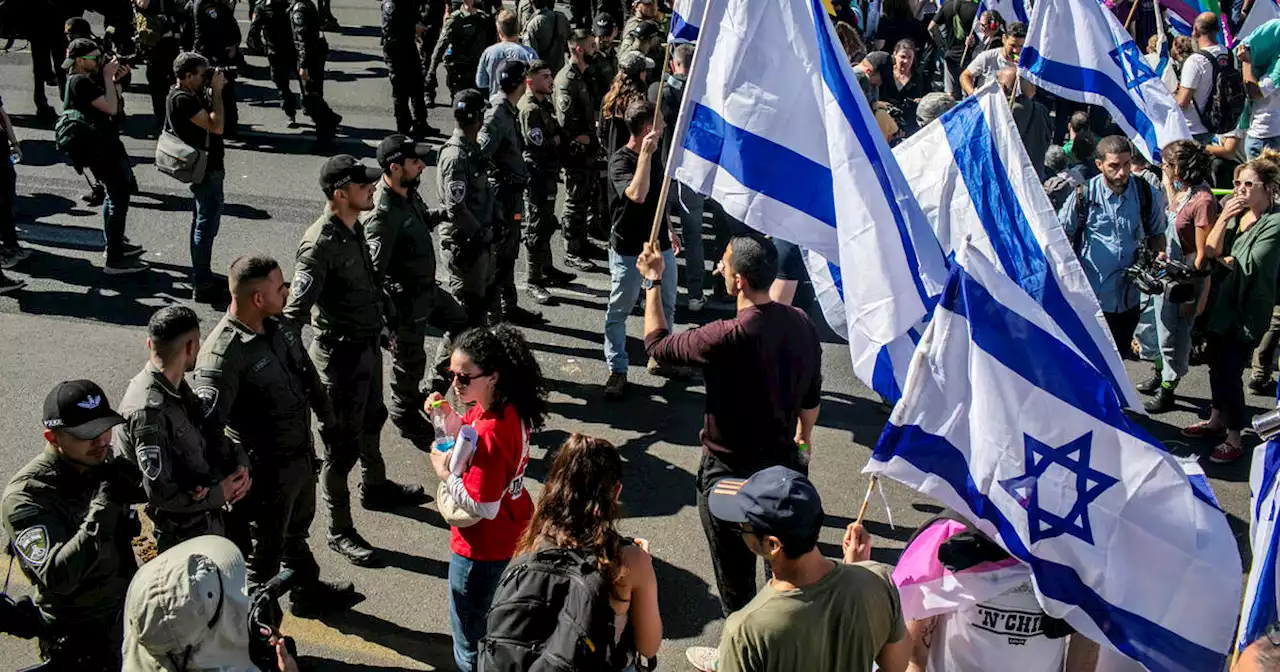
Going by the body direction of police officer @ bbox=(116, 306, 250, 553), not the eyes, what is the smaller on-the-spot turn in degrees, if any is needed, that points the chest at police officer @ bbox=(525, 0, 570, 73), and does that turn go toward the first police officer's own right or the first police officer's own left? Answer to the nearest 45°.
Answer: approximately 45° to the first police officer's own left

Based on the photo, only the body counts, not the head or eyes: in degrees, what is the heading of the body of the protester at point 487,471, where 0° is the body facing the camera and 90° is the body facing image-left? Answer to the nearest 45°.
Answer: approximately 90°

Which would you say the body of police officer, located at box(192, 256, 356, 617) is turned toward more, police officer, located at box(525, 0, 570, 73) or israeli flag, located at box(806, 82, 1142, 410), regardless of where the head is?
the israeli flag

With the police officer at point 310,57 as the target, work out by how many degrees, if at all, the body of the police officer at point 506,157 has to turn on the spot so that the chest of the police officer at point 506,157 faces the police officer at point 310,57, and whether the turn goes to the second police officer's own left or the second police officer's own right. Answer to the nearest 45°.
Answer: approximately 135° to the second police officer's own left

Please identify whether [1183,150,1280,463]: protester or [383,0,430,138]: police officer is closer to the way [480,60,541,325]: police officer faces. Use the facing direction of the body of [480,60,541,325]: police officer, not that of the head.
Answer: the protester

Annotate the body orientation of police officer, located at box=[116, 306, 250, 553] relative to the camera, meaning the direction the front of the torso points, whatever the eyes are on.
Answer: to the viewer's right

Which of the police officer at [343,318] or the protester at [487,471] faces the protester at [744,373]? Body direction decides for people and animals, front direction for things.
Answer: the police officer

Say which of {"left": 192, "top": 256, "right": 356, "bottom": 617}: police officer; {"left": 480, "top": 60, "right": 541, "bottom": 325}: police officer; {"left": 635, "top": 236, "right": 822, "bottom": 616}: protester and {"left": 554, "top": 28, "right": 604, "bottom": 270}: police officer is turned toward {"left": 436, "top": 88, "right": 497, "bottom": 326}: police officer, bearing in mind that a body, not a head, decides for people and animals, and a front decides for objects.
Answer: the protester

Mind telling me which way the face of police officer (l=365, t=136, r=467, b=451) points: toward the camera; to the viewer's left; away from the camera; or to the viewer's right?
to the viewer's right

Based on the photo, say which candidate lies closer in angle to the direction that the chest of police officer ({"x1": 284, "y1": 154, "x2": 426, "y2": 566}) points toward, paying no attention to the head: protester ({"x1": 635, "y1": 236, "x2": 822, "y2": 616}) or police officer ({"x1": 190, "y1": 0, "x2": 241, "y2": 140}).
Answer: the protester
